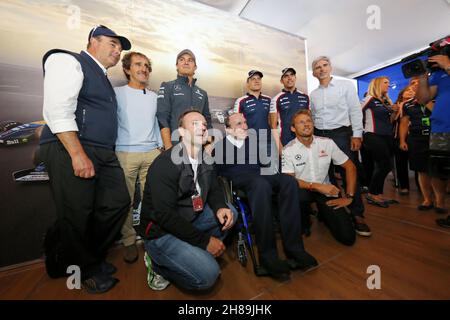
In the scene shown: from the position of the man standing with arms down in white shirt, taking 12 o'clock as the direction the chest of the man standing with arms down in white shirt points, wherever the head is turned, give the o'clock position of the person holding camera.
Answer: The person holding camera is roughly at 9 o'clock from the man standing with arms down in white shirt.

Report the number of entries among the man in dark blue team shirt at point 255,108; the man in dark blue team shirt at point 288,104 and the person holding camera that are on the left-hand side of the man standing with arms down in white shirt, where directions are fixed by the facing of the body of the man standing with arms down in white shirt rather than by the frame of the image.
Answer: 1

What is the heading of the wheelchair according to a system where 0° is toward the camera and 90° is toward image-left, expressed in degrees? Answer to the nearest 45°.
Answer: approximately 315°

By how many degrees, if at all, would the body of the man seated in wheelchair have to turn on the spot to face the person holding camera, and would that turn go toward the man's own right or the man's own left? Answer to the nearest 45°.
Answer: approximately 90° to the man's own left

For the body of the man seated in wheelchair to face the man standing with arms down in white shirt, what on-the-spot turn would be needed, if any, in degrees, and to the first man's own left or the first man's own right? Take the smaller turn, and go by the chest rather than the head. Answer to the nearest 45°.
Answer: approximately 90° to the first man's own left

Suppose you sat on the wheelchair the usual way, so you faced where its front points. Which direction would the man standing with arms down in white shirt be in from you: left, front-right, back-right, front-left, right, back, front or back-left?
left

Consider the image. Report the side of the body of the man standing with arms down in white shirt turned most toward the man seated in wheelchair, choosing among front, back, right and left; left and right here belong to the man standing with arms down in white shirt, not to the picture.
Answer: front

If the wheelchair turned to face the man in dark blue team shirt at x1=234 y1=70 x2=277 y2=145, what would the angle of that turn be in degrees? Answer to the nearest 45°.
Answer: approximately 135° to its left

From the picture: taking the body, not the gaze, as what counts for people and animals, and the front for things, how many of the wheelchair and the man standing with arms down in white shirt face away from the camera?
0

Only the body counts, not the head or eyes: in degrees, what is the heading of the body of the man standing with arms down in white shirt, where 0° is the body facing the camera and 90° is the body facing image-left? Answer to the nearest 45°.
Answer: approximately 0°

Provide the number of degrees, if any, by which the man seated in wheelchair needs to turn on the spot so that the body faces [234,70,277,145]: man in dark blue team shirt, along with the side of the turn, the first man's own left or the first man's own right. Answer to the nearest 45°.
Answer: approximately 135° to the first man's own left

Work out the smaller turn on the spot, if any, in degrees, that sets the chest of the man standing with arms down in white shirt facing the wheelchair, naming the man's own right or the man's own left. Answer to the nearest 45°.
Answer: approximately 45° to the man's own right
